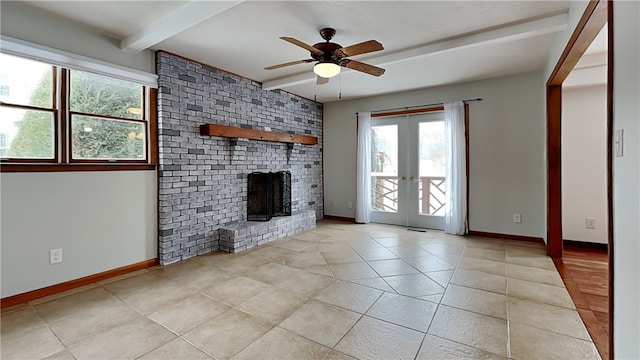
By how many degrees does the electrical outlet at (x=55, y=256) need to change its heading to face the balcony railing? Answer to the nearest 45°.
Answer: approximately 90° to its left

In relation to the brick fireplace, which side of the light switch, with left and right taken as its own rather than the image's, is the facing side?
front

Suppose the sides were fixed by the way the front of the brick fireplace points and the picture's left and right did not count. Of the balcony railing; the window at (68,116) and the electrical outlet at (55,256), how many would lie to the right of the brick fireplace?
2

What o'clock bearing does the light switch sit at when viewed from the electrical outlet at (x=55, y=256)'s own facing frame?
The light switch is roughly at 11 o'clock from the electrical outlet.

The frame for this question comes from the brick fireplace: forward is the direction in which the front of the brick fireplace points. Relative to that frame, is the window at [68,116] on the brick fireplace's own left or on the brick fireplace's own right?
on the brick fireplace's own right

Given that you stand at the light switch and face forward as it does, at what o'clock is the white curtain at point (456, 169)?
The white curtain is roughly at 2 o'clock from the light switch.

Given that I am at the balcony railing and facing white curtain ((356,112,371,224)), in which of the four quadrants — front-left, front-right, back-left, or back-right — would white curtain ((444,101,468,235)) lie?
back-left

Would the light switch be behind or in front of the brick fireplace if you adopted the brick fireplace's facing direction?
in front

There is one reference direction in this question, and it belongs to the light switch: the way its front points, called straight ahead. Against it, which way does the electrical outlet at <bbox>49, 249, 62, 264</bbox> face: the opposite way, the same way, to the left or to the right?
the opposite way

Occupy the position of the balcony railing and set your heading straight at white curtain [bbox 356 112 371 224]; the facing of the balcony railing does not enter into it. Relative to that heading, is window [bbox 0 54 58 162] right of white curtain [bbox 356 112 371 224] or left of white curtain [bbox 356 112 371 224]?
left

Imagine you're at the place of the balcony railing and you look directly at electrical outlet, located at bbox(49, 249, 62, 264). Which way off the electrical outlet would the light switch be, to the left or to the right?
left

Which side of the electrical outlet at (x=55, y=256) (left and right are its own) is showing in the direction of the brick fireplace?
left

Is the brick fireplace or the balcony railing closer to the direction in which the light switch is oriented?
the brick fireplace

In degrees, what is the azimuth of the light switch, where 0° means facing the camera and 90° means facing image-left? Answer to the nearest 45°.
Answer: approximately 90°
